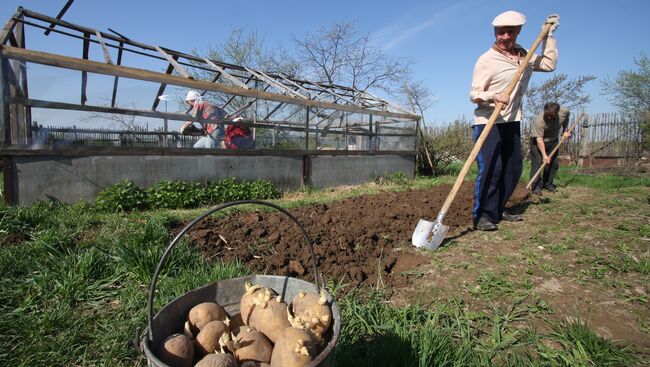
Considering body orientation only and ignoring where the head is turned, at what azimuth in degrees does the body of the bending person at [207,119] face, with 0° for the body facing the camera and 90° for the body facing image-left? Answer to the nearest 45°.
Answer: approximately 90°

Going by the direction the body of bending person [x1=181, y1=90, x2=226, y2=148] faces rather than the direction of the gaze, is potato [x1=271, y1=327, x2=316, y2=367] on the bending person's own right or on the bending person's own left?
on the bending person's own left

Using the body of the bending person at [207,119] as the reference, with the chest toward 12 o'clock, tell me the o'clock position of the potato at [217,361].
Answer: The potato is roughly at 9 o'clock from the bending person.

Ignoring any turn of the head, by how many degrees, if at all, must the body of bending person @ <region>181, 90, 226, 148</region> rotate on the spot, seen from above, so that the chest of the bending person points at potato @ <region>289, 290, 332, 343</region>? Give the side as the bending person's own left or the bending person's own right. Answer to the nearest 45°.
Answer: approximately 90° to the bending person's own left

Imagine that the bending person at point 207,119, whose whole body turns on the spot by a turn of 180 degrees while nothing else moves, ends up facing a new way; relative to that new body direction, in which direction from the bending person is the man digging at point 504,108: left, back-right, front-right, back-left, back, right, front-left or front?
front-right

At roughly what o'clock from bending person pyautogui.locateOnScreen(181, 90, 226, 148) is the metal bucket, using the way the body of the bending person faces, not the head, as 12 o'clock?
The metal bucket is roughly at 9 o'clock from the bending person.

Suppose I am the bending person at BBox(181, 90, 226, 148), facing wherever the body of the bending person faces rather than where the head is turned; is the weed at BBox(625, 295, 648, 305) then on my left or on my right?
on my left

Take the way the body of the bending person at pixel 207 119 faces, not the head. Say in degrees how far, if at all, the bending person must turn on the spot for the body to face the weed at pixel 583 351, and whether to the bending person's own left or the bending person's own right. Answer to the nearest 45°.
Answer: approximately 90° to the bending person's own left

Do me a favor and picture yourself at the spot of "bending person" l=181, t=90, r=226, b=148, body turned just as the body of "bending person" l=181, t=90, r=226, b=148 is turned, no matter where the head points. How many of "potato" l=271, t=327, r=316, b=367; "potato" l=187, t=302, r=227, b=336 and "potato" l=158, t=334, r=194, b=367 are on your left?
3

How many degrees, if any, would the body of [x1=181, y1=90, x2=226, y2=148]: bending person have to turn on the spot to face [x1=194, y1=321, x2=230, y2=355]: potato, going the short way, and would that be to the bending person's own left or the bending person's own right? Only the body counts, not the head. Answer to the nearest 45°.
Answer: approximately 90° to the bending person's own left

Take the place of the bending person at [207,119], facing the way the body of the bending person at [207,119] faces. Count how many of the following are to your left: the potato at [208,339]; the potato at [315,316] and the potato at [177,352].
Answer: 3

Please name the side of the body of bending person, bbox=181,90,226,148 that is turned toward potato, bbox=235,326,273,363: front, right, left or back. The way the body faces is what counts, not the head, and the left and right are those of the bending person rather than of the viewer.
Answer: left
